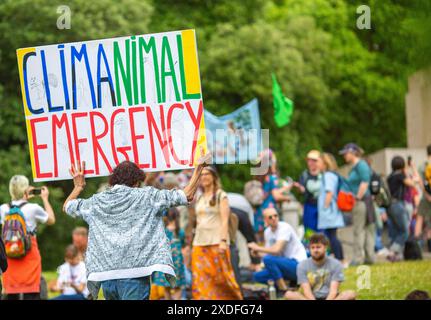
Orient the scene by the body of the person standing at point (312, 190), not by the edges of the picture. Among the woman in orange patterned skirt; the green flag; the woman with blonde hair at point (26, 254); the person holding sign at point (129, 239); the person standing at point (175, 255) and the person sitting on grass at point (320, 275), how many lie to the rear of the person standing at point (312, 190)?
1

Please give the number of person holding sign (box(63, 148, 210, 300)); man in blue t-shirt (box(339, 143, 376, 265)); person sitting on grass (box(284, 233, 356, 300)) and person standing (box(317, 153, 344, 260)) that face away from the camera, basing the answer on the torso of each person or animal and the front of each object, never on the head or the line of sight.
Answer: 1

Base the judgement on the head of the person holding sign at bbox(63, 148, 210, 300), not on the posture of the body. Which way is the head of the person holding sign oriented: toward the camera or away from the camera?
away from the camera

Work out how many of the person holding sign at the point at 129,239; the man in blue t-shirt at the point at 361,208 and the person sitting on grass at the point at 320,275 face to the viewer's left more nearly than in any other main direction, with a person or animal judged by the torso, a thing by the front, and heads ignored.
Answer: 1

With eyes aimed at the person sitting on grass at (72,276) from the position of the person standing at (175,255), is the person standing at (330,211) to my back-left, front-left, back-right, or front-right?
back-right

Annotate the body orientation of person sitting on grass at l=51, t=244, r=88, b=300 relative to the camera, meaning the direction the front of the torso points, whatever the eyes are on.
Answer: toward the camera

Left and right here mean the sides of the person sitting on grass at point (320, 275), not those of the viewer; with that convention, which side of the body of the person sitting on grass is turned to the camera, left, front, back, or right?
front

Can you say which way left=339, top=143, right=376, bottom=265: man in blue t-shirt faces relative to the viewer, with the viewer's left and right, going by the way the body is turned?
facing to the left of the viewer

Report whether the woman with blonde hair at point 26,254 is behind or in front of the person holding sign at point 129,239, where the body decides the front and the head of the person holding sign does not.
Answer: in front

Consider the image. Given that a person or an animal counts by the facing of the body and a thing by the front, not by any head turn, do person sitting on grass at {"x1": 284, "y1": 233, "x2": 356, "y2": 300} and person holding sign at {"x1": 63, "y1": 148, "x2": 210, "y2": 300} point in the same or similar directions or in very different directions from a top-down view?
very different directions

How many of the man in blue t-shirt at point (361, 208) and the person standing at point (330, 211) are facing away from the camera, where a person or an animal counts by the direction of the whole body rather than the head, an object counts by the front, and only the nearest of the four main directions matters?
0

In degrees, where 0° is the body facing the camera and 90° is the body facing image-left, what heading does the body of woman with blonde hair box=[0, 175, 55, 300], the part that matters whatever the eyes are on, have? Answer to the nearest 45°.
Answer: approximately 225°

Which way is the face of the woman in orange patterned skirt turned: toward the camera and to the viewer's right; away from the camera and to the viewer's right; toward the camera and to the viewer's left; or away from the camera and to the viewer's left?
toward the camera and to the viewer's left

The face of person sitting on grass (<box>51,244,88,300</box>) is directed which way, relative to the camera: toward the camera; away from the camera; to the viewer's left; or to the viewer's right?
toward the camera

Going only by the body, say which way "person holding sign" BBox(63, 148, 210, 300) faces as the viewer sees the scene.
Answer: away from the camera
